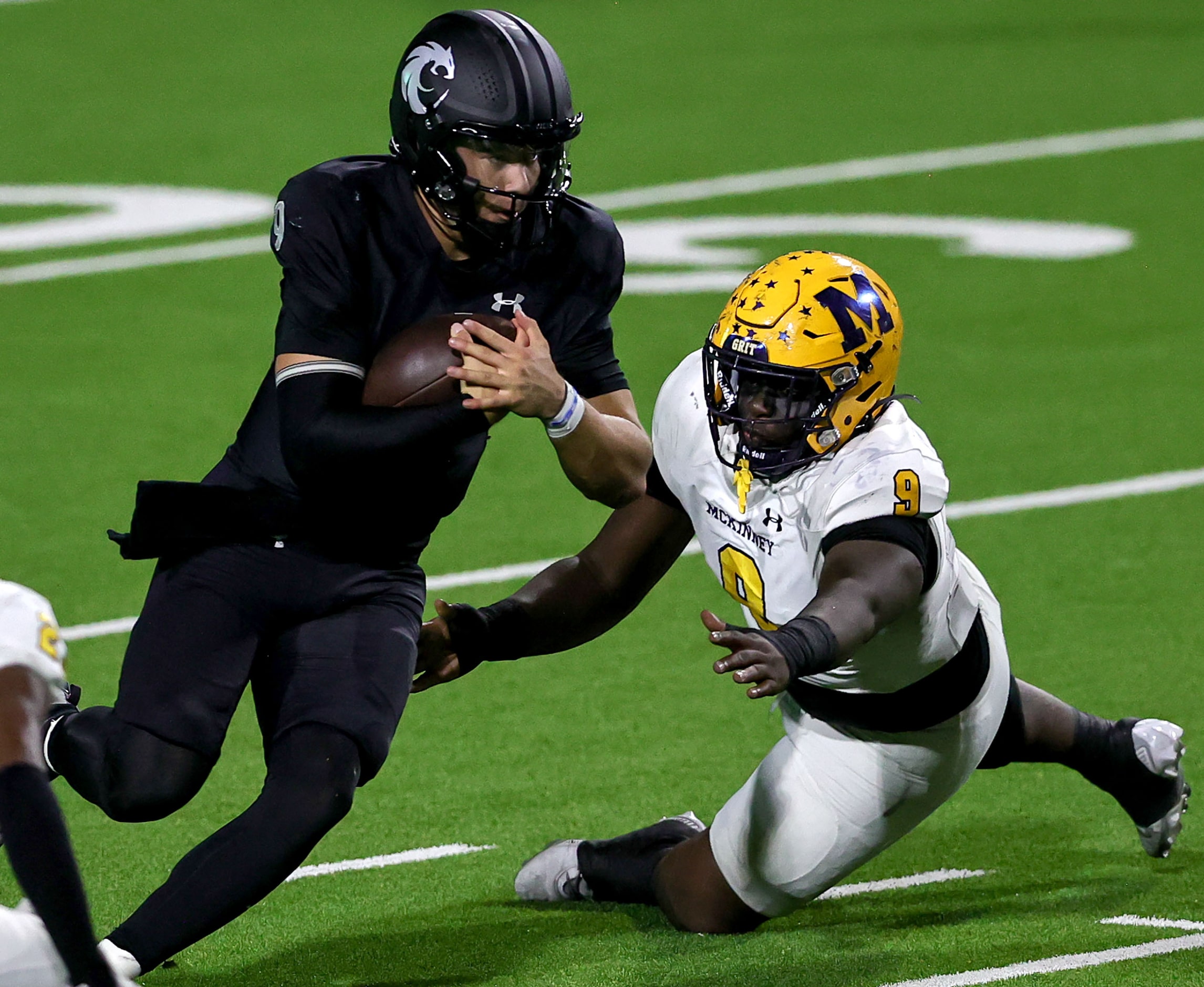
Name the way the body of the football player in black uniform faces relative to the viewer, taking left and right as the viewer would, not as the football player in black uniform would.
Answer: facing the viewer and to the right of the viewer

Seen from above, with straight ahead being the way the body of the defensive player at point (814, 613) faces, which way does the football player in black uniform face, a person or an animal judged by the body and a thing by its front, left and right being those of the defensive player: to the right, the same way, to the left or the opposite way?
to the left

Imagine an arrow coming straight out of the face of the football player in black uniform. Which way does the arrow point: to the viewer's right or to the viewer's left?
to the viewer's right

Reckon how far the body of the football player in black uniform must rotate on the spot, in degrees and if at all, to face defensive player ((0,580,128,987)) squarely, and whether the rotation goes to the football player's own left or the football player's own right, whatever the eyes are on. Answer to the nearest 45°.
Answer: approximately 90° to the football player's own right

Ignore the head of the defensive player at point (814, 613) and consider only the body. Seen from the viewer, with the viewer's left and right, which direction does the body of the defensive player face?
facing the viewer and to the left of the viewer

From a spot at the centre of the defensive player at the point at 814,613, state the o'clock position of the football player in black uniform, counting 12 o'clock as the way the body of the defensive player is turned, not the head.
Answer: The football player in black uniform is roughly at 1 o'clock from the defensive player.

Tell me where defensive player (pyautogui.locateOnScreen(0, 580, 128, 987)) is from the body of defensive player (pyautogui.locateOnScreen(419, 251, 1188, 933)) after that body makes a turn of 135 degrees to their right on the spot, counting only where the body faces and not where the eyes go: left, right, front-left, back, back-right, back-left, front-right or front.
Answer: back-left
